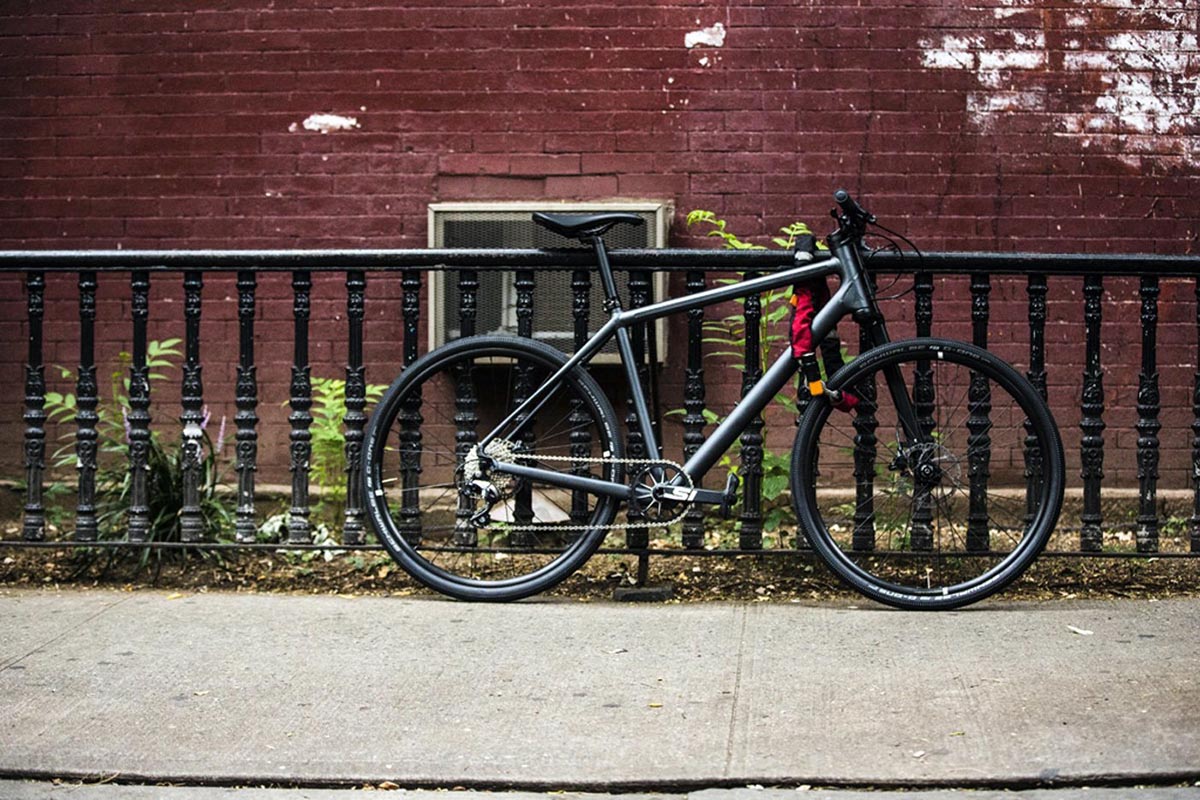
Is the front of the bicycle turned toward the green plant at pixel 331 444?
no

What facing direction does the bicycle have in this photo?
to the viewer's right
